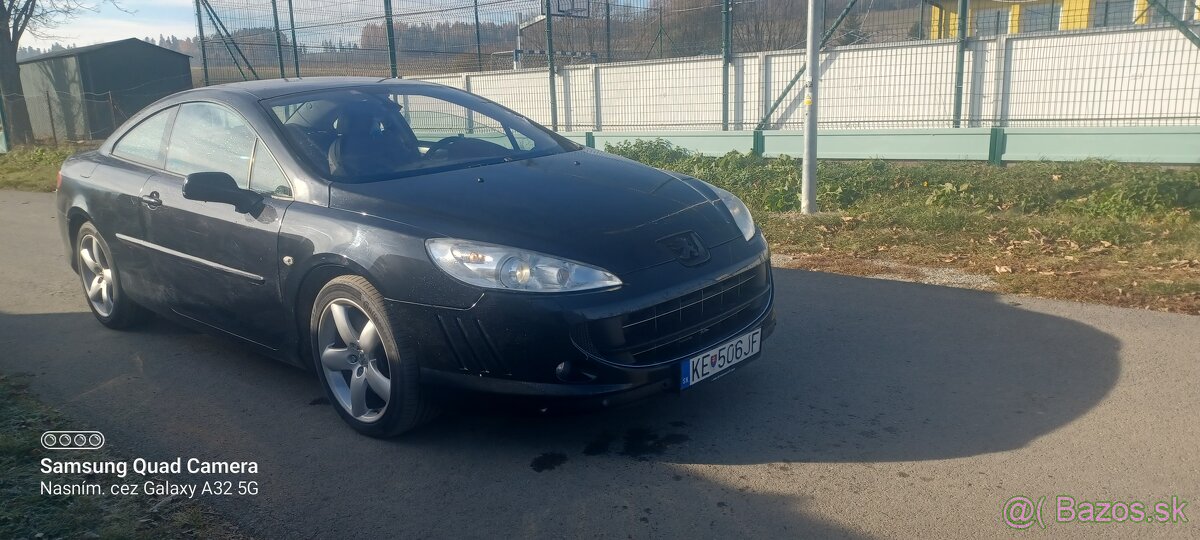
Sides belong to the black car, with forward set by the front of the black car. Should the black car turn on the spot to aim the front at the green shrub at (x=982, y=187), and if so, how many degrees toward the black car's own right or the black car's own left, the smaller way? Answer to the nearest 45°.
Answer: approximately 90° to the black car's own left

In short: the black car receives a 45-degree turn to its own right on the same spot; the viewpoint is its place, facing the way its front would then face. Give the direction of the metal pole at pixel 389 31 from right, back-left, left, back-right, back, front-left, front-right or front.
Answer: back

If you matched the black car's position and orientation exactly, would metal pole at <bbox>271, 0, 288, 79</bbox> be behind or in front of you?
behind

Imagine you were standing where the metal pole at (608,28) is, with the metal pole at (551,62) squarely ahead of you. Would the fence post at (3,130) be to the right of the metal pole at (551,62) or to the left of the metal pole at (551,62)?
right

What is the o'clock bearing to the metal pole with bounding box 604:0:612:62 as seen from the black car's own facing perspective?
The metal pole is roughly at 8 o'clock from the black car.

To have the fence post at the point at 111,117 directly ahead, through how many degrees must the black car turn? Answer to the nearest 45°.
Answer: approximately 135° to its left

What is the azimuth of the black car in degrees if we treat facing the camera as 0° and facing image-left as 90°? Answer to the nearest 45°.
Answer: approximately 315°

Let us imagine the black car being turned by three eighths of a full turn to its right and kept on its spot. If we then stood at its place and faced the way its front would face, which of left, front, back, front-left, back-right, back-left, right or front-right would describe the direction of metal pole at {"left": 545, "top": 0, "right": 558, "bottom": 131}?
right

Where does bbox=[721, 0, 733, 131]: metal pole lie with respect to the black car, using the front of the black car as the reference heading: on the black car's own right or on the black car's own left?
on the black car's own left

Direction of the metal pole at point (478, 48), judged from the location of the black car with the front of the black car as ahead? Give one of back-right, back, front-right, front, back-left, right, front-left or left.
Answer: back-left

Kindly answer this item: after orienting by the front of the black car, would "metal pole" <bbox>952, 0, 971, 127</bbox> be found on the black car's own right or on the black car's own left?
on the black car's own left

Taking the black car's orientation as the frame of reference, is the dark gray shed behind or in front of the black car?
behind

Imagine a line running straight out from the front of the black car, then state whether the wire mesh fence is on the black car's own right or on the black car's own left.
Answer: on the black car's own left
